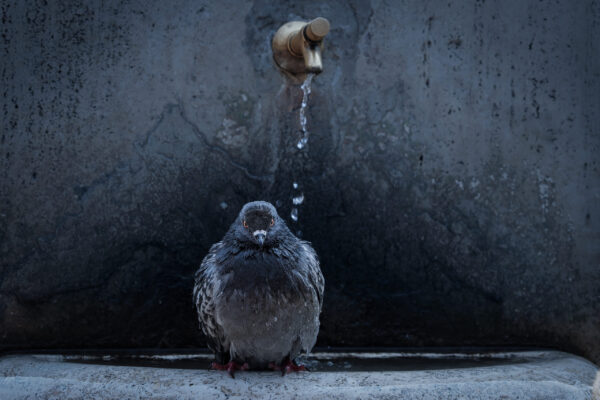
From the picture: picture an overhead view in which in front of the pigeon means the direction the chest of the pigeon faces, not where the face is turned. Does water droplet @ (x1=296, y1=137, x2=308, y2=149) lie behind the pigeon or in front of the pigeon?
behind
